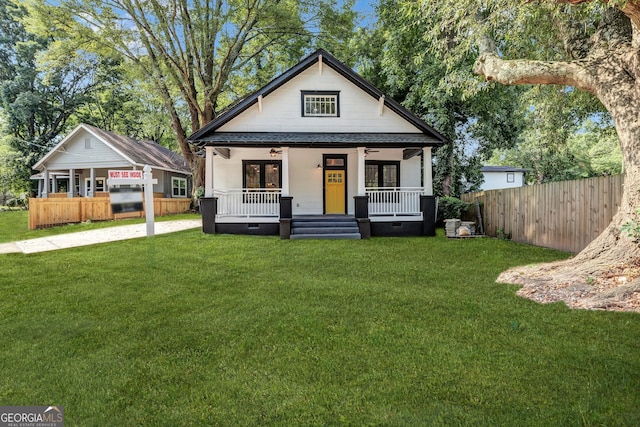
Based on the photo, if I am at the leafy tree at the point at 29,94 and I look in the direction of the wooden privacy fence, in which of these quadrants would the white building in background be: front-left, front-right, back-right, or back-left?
front-left

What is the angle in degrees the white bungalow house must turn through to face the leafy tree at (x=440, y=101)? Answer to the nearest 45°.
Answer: approximately 135° to its left

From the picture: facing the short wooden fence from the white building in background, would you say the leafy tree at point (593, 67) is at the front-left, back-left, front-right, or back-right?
front-left

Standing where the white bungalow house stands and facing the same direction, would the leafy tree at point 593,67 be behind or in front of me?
in front

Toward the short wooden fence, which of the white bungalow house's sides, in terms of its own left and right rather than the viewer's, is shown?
right

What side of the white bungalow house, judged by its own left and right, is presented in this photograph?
front

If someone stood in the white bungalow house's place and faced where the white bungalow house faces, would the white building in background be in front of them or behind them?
behind

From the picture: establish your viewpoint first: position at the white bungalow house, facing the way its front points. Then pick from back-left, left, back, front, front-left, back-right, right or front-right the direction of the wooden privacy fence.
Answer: front-left

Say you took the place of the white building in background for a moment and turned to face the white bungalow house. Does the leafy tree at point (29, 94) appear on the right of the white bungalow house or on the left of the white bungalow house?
right
